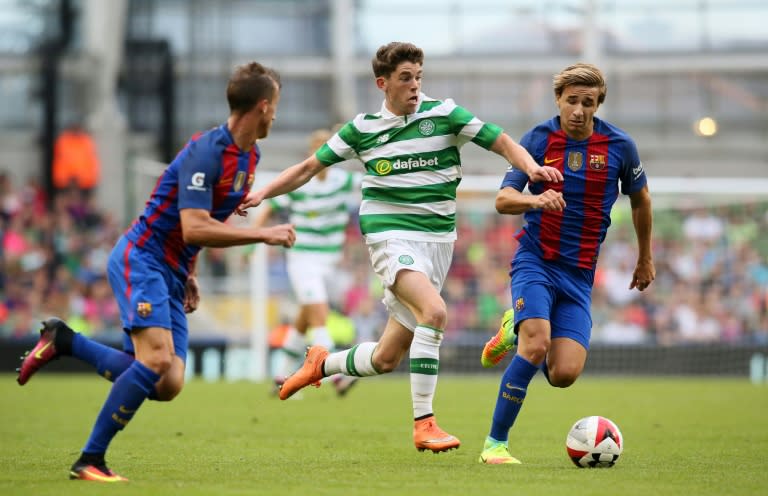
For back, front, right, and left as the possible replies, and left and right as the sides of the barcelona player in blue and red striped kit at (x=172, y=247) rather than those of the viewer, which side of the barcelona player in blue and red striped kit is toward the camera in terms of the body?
right

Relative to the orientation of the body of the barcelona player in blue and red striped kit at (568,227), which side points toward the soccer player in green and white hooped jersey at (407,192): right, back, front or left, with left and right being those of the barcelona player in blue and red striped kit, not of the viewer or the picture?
right

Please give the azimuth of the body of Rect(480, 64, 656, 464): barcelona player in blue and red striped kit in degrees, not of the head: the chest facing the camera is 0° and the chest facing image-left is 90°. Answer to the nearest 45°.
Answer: approximately 0°

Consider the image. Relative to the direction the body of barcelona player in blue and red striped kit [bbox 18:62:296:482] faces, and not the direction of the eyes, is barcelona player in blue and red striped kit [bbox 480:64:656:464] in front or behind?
in front

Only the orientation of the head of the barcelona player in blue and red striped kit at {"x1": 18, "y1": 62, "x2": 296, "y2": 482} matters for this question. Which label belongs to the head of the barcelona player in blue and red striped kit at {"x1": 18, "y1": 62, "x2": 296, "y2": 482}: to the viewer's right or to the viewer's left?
to the viewer's right

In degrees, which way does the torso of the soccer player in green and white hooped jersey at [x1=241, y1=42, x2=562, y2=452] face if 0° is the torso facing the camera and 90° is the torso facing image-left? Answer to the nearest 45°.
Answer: approximately 315°

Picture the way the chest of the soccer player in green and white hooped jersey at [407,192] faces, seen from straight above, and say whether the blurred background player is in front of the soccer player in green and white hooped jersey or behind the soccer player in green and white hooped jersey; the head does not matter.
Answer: behind

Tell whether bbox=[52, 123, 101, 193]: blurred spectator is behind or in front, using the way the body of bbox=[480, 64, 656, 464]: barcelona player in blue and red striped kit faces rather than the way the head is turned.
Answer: behind

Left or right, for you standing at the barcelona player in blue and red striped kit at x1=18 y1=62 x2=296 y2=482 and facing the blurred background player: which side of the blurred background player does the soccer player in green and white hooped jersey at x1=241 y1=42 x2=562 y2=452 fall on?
right

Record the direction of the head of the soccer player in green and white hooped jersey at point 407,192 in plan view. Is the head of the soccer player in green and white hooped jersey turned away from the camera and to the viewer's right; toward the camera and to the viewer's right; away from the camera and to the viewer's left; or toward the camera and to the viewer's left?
toward the camera and to the viewer's right

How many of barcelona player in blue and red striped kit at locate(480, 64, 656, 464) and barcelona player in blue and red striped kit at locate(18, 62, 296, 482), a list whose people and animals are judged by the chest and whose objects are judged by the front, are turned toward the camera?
1

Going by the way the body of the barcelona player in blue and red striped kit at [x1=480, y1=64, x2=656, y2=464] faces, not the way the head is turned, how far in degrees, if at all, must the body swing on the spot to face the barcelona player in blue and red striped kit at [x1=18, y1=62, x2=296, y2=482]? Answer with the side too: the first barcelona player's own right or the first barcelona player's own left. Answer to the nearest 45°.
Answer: approximately 45° to the first barcelona player's own right

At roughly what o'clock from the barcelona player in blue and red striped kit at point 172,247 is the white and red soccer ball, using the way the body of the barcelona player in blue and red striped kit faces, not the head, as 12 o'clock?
The white and red soccer ball is roughly at 12 o'clock from the barcelona player in blue and red striped kit.
